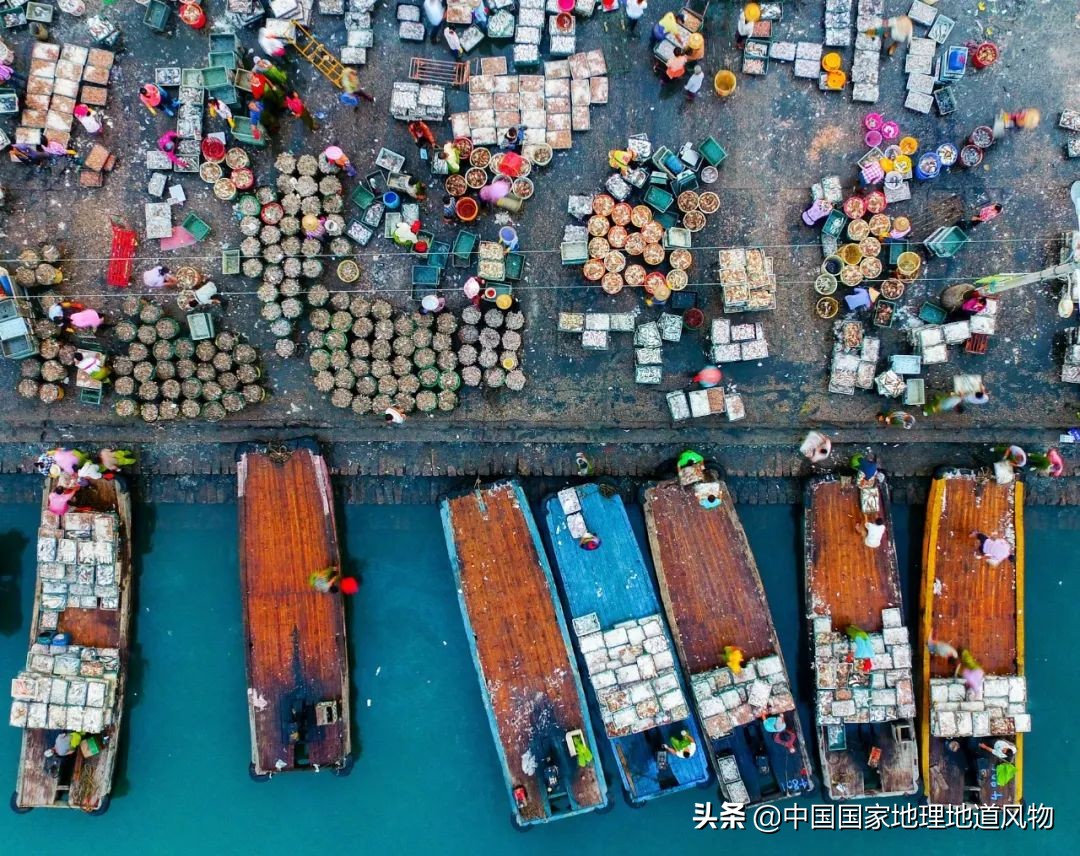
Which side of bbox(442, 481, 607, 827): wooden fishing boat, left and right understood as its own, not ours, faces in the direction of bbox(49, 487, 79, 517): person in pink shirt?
left

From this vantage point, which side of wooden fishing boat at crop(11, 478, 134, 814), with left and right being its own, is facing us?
back

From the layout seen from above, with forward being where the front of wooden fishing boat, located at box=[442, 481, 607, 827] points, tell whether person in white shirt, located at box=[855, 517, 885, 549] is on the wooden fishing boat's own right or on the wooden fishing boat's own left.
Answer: on the wooden fishing boat's own right

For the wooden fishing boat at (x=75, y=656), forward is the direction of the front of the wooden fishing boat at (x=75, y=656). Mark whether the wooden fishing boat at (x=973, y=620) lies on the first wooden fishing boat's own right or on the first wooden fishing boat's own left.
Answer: on the first wooden fishing boat's own right

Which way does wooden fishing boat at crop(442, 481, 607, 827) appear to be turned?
away from the camera

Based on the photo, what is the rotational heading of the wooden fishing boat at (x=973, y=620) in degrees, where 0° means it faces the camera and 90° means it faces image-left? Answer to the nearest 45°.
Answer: approximately 180°

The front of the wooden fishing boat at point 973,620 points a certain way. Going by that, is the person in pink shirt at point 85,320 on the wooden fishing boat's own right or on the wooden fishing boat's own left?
on the wooden fishing boat's own left

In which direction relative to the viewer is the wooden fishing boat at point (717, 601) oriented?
away from the camera

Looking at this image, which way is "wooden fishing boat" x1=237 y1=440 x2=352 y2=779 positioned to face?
away from the camera
